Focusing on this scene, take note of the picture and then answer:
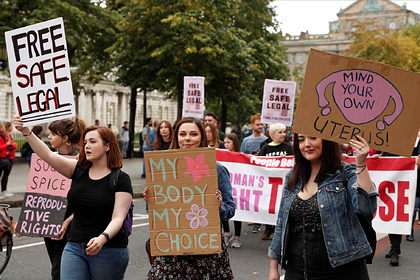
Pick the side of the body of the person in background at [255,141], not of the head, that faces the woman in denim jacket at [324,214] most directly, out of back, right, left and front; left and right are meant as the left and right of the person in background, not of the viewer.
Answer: front

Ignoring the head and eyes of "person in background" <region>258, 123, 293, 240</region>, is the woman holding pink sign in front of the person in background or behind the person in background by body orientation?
in front

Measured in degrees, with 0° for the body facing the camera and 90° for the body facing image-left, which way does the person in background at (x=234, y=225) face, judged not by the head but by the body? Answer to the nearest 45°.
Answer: approximately 45°

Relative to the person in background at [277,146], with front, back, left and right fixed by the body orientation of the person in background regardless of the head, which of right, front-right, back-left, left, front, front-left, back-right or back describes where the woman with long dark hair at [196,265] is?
front

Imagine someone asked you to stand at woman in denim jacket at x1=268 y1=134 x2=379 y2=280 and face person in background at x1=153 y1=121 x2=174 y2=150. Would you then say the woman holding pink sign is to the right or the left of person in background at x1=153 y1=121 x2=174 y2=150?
left

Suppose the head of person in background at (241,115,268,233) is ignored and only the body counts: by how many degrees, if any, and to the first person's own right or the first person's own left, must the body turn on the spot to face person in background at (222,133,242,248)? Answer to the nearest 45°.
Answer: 0° — they already face them

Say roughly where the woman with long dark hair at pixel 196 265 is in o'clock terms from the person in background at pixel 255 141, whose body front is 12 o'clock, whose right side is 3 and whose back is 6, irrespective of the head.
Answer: The woman with long dark hair is roughly at 12 o'clock from the person in background.

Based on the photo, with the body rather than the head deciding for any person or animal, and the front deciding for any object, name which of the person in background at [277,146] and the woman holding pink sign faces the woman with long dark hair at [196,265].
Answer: the person in background

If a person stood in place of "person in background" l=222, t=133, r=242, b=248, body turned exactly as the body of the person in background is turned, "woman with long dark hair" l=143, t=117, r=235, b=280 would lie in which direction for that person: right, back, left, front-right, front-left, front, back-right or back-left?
front-left

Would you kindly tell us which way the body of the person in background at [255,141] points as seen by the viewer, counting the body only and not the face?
toward the camera
